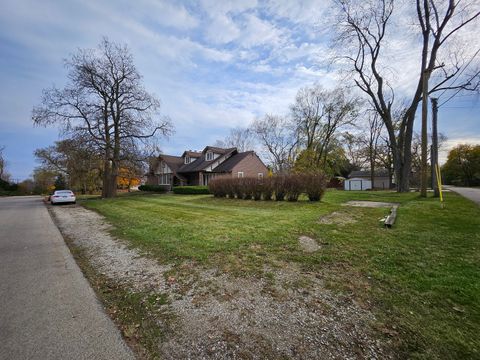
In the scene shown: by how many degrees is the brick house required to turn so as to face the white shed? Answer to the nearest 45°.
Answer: approximately 135° to its left

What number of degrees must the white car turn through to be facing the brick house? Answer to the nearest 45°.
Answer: approximately 90° to its right

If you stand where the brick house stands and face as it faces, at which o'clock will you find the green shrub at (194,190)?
The green shrub is roughly at 11 o'clock from the brick house.

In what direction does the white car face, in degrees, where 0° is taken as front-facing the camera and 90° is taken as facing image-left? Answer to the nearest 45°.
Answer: approximately 180°

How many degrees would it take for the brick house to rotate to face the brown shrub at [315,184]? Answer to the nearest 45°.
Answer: approximately 45° to its left

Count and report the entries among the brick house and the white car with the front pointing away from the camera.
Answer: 1

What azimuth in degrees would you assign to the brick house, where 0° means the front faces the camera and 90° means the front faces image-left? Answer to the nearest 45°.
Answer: approximately 45°

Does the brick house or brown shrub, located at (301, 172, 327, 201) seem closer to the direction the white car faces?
the brick house

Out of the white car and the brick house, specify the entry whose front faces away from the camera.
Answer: the white car

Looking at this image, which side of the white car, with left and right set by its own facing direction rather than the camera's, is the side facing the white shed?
right

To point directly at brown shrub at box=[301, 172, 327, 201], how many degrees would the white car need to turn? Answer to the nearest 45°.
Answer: approximately 135° to its right

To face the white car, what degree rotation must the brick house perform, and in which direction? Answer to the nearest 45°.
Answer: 0° — it already faces it
